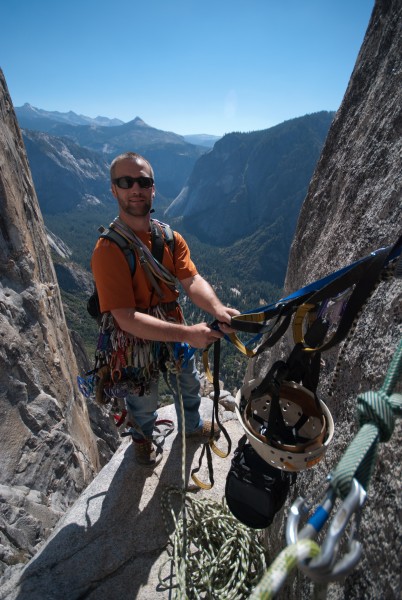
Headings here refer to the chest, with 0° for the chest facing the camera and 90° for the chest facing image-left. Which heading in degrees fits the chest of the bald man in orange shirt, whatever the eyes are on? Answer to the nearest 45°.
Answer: approximately 315°
